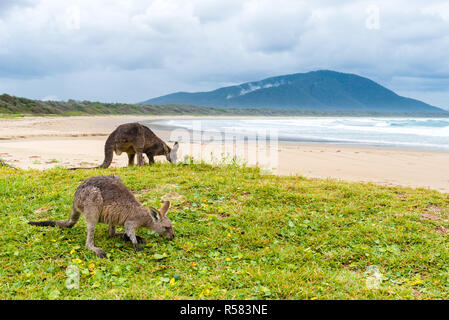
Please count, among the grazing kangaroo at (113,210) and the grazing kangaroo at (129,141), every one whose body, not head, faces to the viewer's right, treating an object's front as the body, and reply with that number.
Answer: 2

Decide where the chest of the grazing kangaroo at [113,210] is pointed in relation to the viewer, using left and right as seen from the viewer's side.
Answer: facing to the right of the viewer

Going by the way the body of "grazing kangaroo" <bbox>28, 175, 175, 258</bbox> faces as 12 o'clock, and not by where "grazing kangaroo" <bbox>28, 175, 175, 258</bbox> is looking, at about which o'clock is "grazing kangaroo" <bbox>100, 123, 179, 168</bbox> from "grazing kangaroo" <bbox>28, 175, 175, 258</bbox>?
"grazing kangaroo" <bbox>100, 123, 179, 168</bbox> is roughly at 9 o'clock from "grazing kangaroo" <bbox>28, 175, 175, 258</bbox>.

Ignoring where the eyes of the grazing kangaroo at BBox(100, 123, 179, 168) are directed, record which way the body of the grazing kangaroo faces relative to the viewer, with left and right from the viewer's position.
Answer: facing to the right of the viewer

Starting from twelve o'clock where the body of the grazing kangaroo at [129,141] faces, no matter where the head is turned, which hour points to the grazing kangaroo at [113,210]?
the grazing kangaroo at [113,210] is roughly at 3 o'clock from the grazing kangaroo at [129,141].
